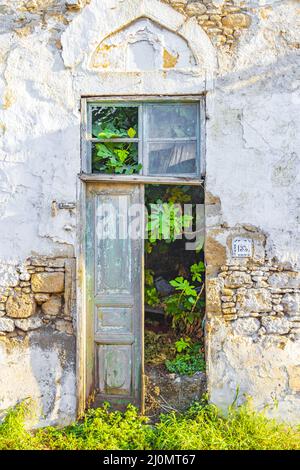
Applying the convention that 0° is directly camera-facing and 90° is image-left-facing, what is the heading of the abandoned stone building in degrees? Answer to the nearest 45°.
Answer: approximately 0°
